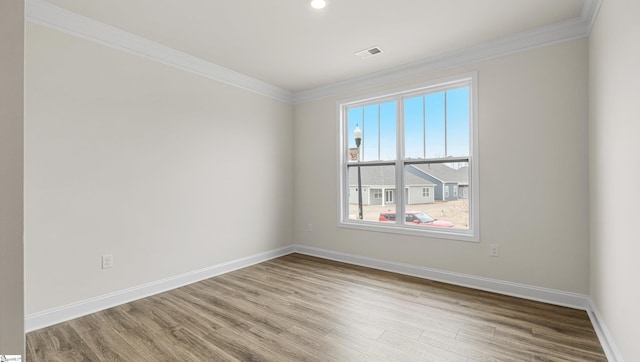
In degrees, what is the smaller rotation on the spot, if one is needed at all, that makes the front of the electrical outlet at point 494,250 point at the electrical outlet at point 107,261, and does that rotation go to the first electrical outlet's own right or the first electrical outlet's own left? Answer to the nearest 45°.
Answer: approximately 45° to the first electrical outlet's own right

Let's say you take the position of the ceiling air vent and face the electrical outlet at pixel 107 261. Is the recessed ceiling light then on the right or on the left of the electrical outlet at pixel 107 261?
left

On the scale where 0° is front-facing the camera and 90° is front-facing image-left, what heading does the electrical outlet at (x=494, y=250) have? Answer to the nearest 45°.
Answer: approximately 0°
